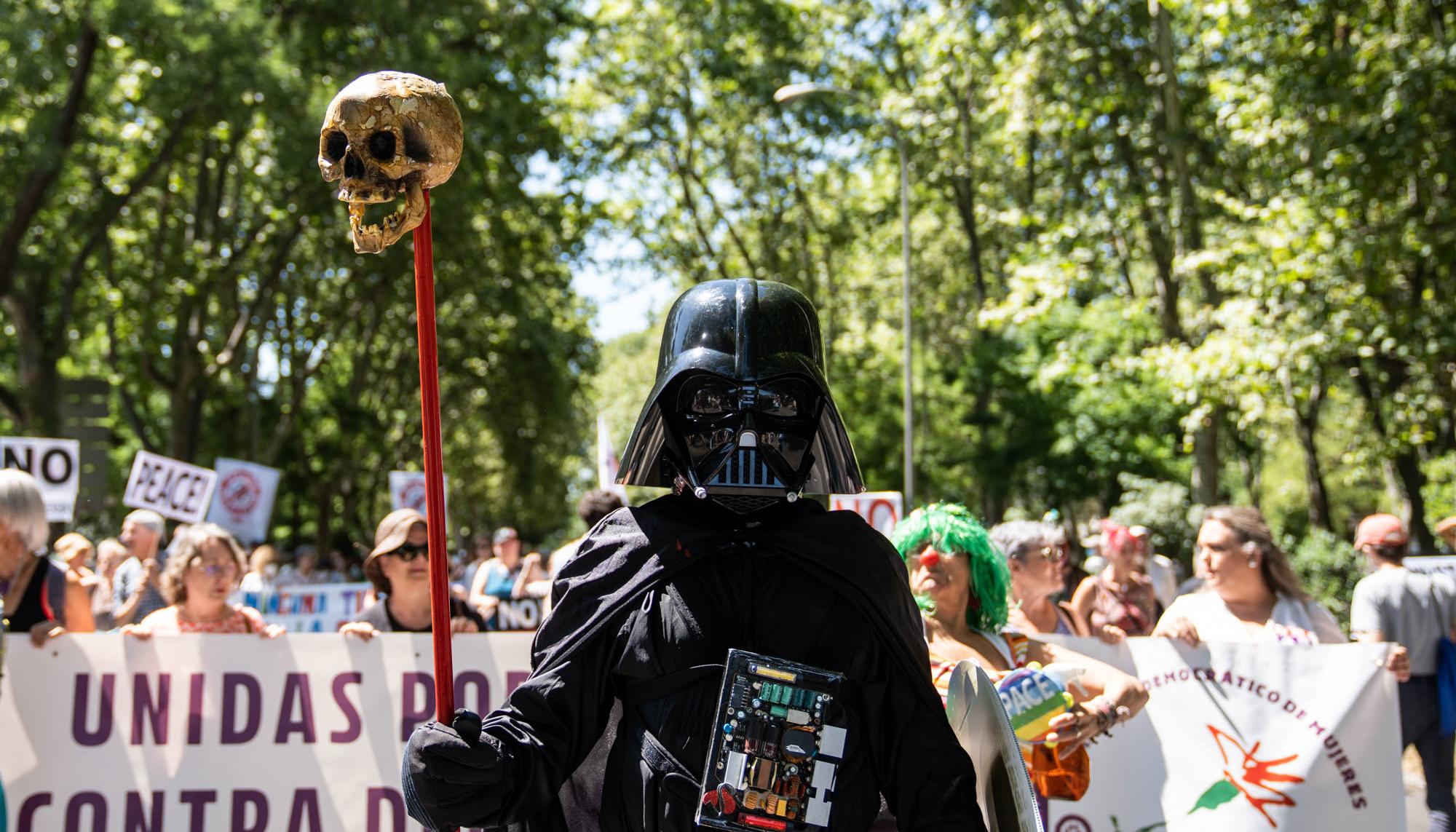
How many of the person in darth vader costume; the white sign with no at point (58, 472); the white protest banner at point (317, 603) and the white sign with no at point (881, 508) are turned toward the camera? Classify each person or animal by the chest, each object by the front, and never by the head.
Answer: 4

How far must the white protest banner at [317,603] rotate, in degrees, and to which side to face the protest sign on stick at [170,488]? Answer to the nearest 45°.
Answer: approximately 90° to its right

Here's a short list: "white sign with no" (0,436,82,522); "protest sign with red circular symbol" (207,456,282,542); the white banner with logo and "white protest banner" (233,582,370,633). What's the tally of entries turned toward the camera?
4

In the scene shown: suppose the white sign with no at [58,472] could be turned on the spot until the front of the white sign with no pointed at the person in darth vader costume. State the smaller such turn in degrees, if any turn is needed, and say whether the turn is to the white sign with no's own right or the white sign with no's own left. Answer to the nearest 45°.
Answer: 0° — it already faces them

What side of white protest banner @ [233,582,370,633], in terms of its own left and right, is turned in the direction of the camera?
front

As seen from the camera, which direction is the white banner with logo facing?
toward the camera

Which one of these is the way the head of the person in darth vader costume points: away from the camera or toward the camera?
toward the camera

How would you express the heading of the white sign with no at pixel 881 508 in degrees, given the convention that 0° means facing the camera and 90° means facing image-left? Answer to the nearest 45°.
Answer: approximately 0°

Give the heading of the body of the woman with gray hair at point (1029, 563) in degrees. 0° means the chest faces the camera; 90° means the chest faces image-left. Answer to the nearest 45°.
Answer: approximately 315°

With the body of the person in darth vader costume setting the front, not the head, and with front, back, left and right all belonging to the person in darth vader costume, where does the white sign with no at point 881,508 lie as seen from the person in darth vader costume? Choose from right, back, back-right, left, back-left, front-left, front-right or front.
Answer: back

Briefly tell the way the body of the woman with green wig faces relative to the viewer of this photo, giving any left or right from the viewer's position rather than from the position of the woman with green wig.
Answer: facing the viewer and to the left of the viewer

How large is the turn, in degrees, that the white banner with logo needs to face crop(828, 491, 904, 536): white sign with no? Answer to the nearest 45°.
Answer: approximately 135° to its right

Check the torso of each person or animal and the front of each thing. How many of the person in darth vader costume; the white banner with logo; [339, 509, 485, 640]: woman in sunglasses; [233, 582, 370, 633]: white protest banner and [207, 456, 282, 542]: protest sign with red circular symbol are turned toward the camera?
5

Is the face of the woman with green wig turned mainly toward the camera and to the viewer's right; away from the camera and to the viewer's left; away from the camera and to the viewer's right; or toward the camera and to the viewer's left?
toward the camera and to the viewer's left
